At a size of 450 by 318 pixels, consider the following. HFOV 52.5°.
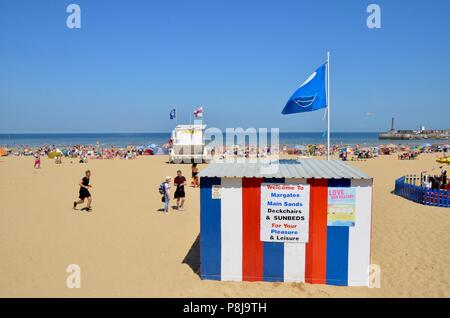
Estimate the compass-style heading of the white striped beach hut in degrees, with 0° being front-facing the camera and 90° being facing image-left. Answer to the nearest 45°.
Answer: approximately 0°

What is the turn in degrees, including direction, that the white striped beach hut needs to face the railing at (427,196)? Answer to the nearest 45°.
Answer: approximately 135° to its left

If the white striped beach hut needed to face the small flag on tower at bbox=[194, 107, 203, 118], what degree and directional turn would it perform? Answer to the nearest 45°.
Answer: approximately 180°

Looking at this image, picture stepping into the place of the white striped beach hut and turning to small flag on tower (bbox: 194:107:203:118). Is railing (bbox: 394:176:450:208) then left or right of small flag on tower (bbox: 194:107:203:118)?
right

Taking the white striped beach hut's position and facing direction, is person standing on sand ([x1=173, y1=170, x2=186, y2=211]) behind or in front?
behind

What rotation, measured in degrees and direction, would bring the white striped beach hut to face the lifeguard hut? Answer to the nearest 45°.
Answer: approximately 180°
